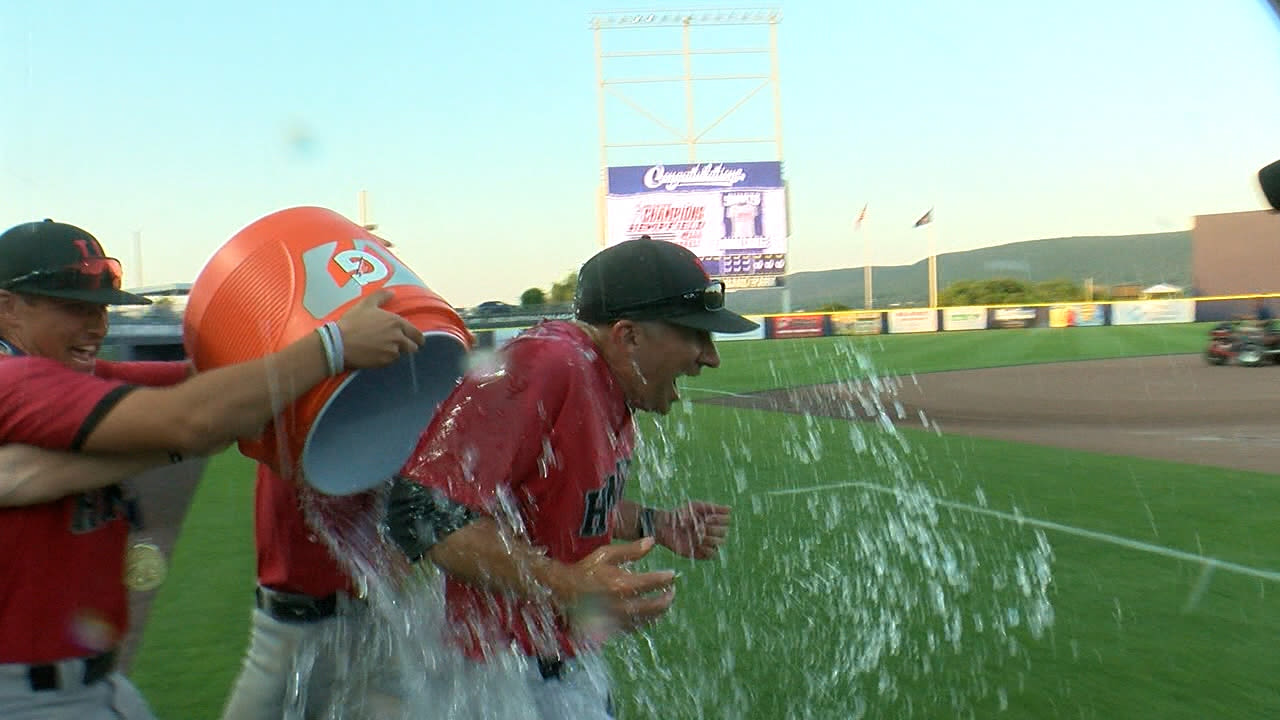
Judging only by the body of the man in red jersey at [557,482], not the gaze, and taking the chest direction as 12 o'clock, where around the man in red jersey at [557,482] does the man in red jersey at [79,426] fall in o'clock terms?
the man in red jersey at [79,426] is roughly at 6 o'clock from the man in red jersey at [557,482].

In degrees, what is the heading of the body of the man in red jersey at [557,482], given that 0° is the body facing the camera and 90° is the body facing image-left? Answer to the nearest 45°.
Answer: approximately 270°

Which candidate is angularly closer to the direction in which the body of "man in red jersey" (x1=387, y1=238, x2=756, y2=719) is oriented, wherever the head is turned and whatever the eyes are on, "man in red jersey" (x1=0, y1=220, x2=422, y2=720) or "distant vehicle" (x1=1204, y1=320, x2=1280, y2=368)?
the distant vehicle

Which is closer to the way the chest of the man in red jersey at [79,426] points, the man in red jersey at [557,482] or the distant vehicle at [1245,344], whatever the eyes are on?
the man in red jersey

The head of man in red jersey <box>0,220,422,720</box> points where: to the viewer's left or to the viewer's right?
to the viewer's right

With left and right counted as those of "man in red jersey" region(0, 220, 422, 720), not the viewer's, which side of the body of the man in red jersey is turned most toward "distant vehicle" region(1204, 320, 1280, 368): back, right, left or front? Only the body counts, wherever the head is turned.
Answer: left

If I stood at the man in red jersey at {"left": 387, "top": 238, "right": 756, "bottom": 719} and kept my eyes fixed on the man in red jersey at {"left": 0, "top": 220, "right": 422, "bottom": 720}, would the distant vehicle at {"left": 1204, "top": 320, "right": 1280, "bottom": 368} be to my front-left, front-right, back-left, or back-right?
back-right

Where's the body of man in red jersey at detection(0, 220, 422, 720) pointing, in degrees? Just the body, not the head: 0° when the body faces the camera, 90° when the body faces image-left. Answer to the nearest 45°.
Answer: approximately 315°

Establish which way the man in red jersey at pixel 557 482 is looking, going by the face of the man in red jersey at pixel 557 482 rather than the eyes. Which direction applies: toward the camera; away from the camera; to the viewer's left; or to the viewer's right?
to the viewer's right
